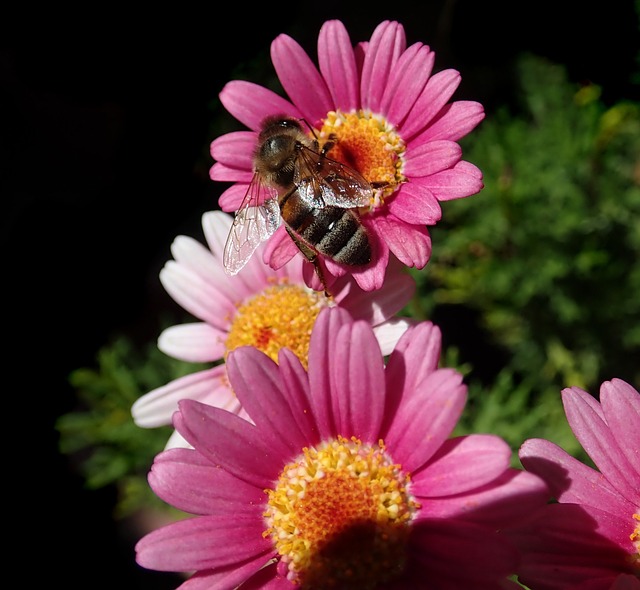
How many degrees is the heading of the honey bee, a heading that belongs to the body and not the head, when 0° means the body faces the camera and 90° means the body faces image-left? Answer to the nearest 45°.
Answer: approximately 135°
